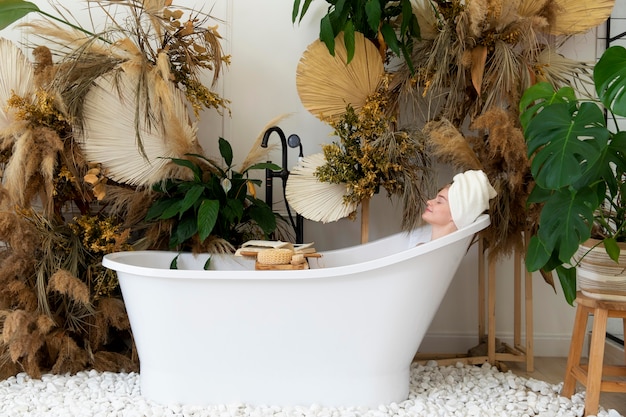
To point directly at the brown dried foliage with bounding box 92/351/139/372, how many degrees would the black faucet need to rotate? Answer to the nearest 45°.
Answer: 0° — it already faces it

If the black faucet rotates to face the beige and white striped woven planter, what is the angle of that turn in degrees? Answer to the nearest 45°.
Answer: approximately 135° to its left

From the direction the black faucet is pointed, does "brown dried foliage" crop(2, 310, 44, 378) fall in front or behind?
in front

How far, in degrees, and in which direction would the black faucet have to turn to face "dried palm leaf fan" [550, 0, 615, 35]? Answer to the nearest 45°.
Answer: approximately 180°

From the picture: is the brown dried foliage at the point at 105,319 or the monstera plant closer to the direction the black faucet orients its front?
the brown dried foliage

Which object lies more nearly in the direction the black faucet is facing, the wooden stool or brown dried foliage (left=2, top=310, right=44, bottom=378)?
the brown dried foliage

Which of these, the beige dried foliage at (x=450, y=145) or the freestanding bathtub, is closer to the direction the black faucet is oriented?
the freestanding bathtub

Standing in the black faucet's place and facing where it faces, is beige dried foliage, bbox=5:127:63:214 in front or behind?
in front

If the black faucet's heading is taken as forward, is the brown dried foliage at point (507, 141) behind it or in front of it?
behind

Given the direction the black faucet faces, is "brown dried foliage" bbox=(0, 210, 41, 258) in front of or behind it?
in front
